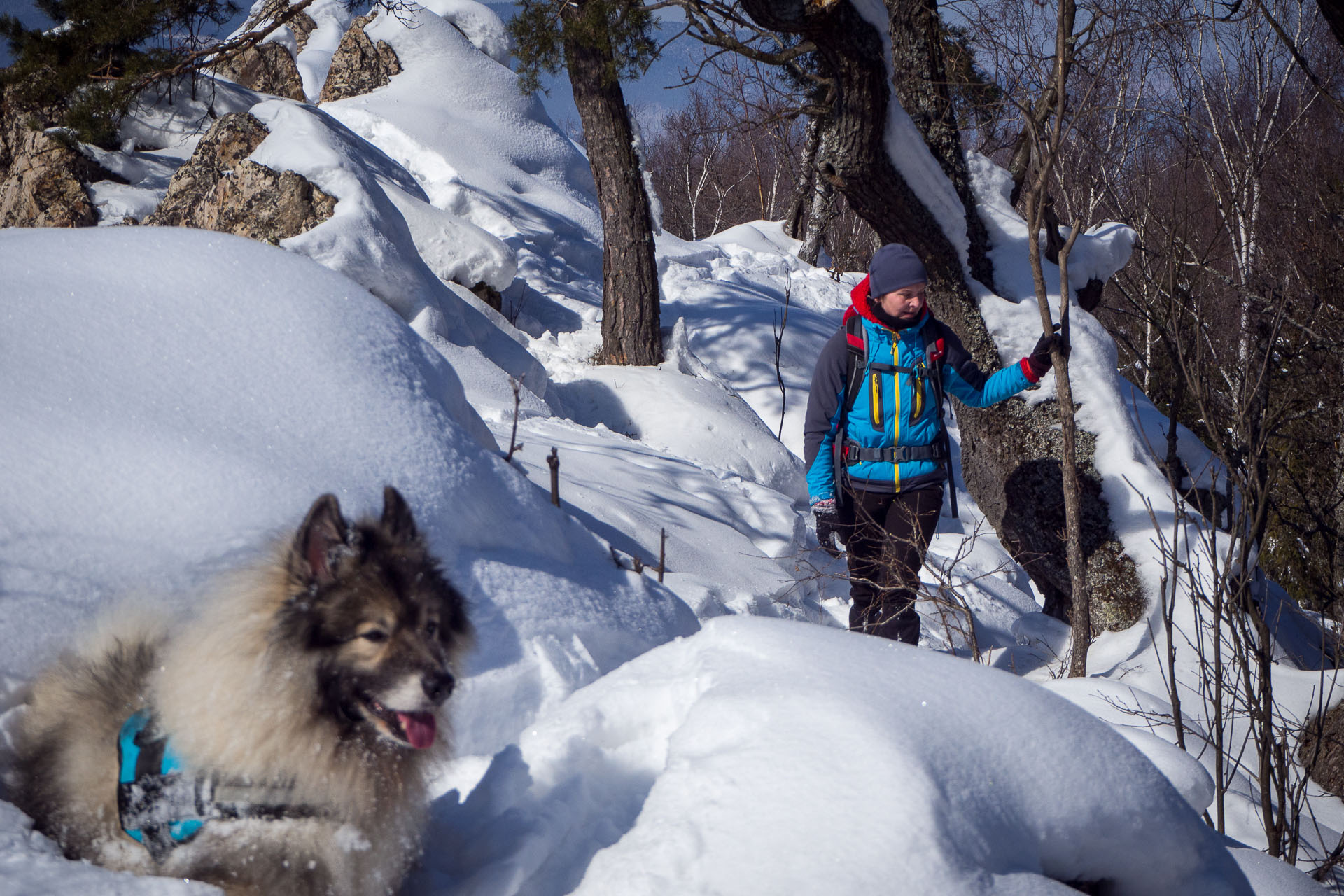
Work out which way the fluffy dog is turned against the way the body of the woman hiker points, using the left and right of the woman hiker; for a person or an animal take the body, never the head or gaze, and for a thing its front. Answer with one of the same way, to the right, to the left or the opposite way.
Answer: to the left

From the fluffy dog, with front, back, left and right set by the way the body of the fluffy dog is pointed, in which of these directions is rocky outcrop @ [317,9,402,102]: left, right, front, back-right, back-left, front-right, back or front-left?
back-left

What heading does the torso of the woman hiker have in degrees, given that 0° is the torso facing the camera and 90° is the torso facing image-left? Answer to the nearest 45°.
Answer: approximately 0°

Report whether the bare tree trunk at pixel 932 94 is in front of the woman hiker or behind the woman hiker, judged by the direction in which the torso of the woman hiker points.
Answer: behind

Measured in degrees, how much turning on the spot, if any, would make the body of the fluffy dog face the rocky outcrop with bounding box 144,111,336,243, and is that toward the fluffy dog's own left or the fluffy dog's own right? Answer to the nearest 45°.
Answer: approximately 135° to the fluffy dog's own left

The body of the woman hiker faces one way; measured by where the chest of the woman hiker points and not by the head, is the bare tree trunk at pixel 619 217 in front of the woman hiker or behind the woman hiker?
behind

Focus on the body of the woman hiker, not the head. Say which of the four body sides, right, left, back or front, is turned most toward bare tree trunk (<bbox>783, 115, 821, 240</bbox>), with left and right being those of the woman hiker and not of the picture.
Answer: back

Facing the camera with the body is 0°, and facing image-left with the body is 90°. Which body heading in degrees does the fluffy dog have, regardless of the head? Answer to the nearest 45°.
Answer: approximately 315°
